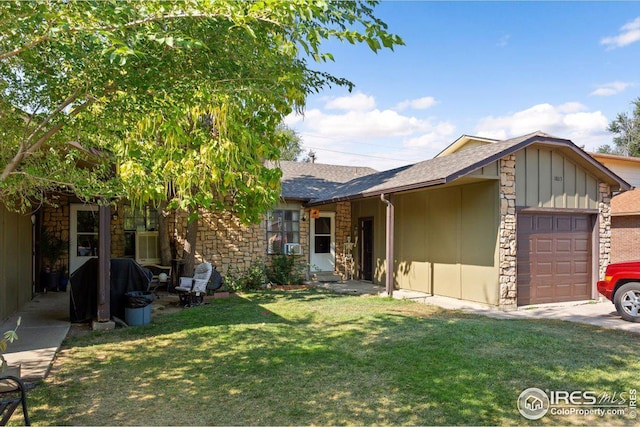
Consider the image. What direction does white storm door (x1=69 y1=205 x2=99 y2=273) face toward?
toward the camera

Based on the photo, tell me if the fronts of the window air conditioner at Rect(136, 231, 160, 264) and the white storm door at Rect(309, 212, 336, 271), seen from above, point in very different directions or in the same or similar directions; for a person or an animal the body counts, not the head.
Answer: same or similar directions

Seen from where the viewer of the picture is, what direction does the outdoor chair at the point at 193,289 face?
facing the viewer and to the left of the viewer

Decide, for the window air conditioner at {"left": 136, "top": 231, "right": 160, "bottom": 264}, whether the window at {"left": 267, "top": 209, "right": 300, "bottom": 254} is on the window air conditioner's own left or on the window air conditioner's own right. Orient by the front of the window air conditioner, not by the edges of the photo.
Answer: on the window air conditioner's own left

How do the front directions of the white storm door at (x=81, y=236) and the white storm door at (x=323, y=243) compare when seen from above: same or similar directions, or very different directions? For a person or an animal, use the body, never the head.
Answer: same or similar directions

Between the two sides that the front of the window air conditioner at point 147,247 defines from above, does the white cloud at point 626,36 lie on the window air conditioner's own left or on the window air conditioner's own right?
on the window air conditioner's own left

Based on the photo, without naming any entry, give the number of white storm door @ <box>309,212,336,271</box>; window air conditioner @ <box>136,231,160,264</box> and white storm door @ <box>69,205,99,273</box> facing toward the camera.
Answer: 3

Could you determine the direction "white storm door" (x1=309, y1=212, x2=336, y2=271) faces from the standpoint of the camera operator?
facing the viewer

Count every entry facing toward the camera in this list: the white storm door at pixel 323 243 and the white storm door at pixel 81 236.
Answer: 2
